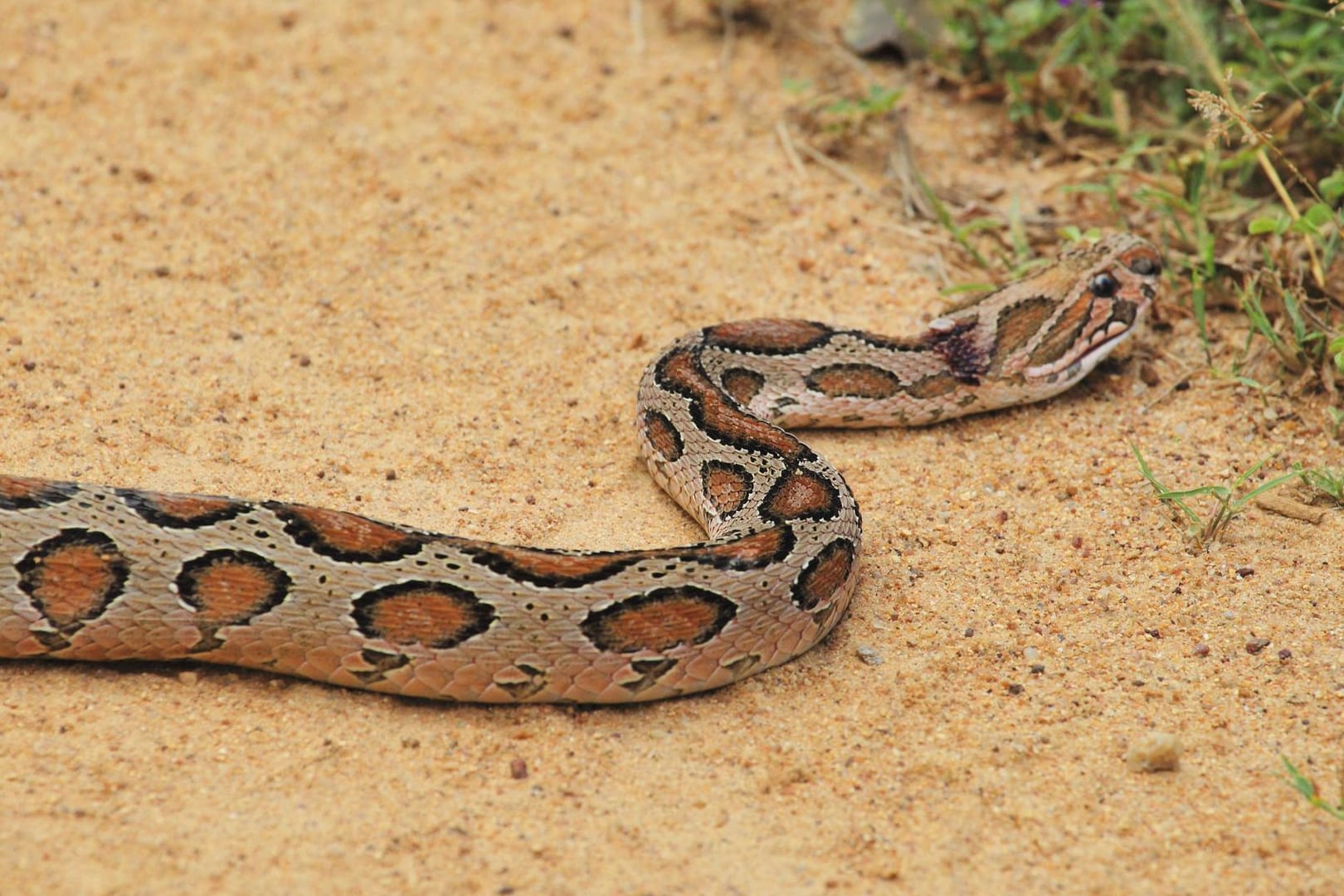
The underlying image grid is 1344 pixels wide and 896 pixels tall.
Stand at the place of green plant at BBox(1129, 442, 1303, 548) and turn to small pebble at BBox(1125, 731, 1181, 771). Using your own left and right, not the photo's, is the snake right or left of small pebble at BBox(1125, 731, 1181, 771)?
right

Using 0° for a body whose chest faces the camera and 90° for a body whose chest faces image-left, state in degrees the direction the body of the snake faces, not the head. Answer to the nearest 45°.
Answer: approximately 270°

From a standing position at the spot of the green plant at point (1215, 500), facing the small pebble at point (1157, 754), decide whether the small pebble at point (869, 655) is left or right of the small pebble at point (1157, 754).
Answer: right

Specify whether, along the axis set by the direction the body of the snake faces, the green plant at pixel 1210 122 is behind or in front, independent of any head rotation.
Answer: in front

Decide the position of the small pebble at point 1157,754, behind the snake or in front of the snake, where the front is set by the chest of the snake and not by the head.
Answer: in front
